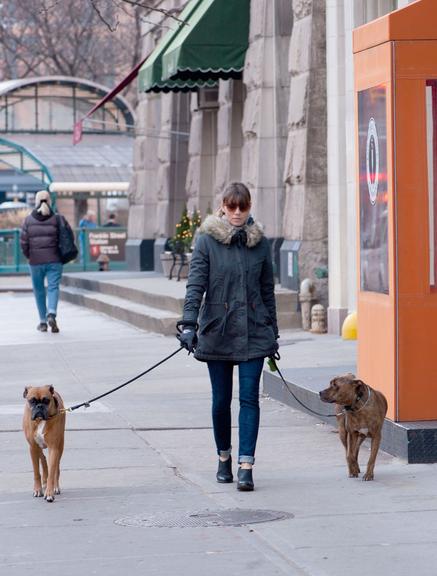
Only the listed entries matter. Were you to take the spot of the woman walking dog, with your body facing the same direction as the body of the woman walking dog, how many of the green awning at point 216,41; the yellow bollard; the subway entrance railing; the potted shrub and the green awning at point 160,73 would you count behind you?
5

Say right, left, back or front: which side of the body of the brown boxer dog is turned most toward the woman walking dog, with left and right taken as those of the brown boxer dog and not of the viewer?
left

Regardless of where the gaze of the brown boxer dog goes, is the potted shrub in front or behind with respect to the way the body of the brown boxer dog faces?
behind

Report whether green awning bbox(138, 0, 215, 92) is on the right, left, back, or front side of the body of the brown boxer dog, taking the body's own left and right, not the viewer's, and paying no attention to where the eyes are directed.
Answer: back

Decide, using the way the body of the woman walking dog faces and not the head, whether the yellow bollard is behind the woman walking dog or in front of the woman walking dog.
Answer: behind

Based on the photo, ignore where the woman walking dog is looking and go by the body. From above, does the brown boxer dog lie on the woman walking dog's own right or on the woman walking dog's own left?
on the woman walking dog's own right

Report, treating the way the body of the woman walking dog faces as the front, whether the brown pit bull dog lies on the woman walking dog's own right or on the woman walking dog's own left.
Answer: on the woman walking dog's own left

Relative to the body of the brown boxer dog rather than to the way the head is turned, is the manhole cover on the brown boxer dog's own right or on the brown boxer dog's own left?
on the brown boxer dog's own left

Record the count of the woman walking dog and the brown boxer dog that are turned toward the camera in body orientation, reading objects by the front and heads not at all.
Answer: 2

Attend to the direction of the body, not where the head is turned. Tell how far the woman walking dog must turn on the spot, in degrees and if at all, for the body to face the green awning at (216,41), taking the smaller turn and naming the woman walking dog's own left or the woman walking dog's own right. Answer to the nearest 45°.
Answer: approximately 180°

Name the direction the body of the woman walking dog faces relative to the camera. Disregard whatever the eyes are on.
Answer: toward the camera

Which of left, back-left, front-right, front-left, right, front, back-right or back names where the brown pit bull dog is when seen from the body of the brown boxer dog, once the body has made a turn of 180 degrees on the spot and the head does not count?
right

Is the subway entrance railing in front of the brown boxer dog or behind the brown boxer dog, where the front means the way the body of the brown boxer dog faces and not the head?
behind

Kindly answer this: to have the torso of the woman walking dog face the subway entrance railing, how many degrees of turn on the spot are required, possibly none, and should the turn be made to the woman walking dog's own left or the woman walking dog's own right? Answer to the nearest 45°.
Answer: approximately 180°

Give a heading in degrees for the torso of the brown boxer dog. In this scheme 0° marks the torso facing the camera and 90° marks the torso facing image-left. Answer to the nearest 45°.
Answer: approximately 0°
